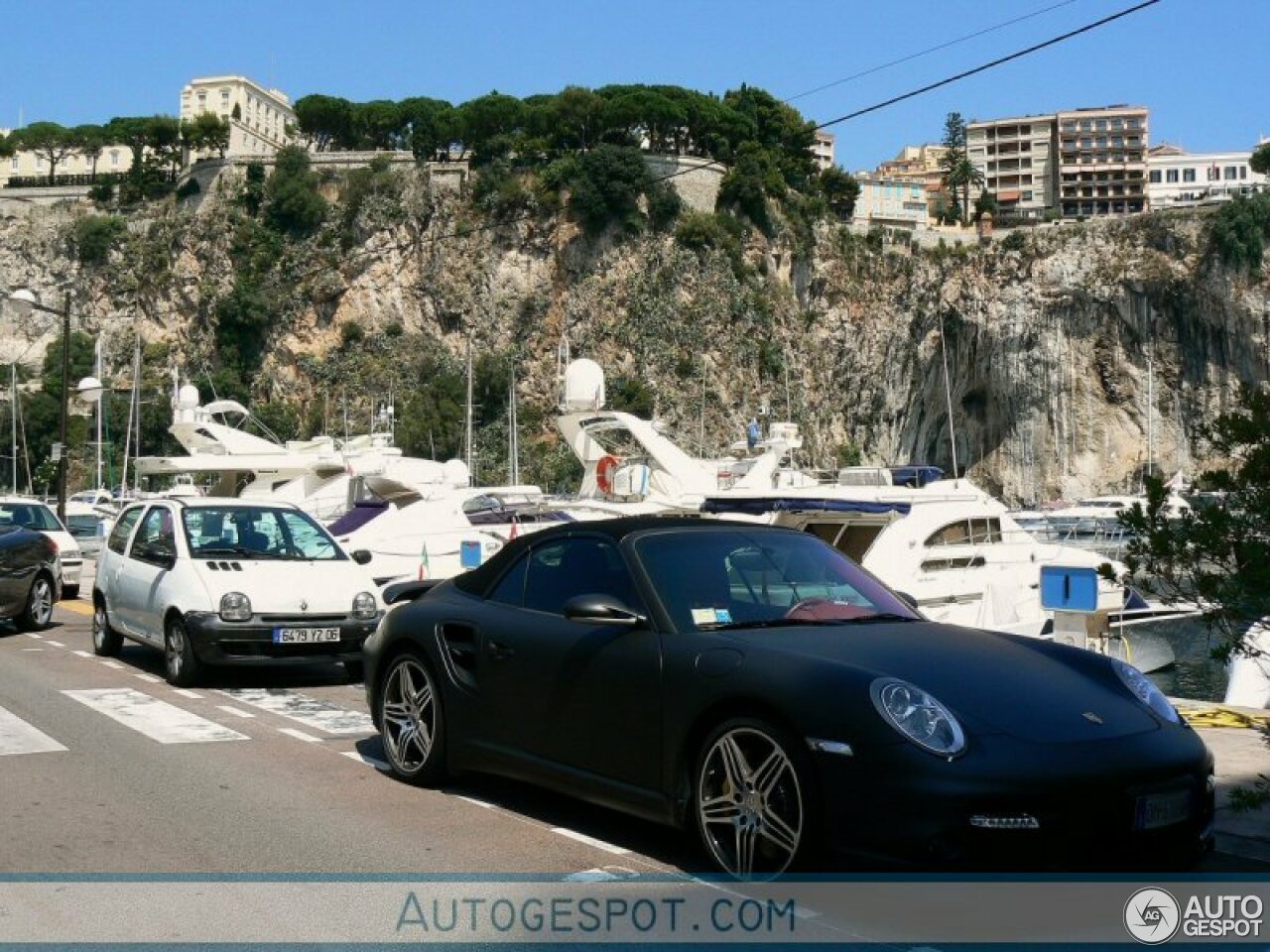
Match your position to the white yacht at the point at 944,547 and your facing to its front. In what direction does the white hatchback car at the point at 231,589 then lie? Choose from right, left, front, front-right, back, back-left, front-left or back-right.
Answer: back-right

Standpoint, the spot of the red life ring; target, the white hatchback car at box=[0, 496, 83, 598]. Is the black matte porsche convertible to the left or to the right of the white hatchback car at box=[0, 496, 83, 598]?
left

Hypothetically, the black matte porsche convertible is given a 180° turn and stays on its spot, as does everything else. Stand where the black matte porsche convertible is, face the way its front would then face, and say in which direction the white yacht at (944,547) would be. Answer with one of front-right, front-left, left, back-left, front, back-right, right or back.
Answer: front-right

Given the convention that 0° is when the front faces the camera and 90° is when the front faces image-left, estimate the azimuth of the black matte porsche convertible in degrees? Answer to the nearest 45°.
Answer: approximately 315°

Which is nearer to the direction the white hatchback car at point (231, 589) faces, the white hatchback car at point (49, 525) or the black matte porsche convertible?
the black matte porsche convertible

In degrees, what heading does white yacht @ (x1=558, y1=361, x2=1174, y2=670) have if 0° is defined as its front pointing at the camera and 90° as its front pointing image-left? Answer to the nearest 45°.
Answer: approximately 270°

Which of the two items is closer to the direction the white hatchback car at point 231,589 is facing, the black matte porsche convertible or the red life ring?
the black matte porsche convertible

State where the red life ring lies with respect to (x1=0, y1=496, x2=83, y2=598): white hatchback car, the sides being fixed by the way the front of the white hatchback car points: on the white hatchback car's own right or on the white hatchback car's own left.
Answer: on the white hatchback car's own left

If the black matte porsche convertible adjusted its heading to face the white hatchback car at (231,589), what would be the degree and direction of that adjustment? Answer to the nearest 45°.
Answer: approximately 180°

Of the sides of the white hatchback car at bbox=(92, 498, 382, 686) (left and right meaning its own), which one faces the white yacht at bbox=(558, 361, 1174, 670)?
left
